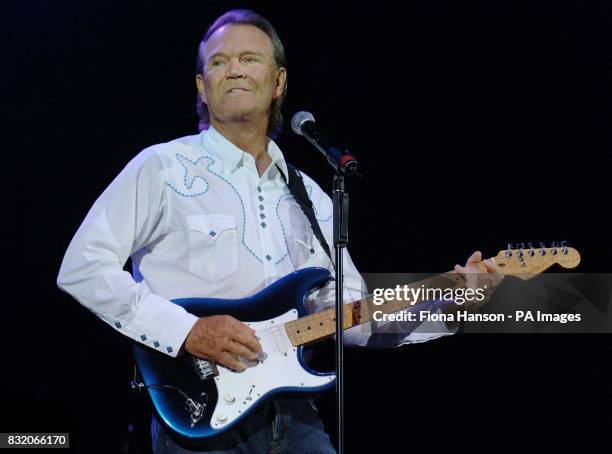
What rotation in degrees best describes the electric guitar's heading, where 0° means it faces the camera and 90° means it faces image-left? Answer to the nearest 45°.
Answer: approximately 0°

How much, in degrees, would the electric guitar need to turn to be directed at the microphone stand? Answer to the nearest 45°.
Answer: approximately 45° to its left
